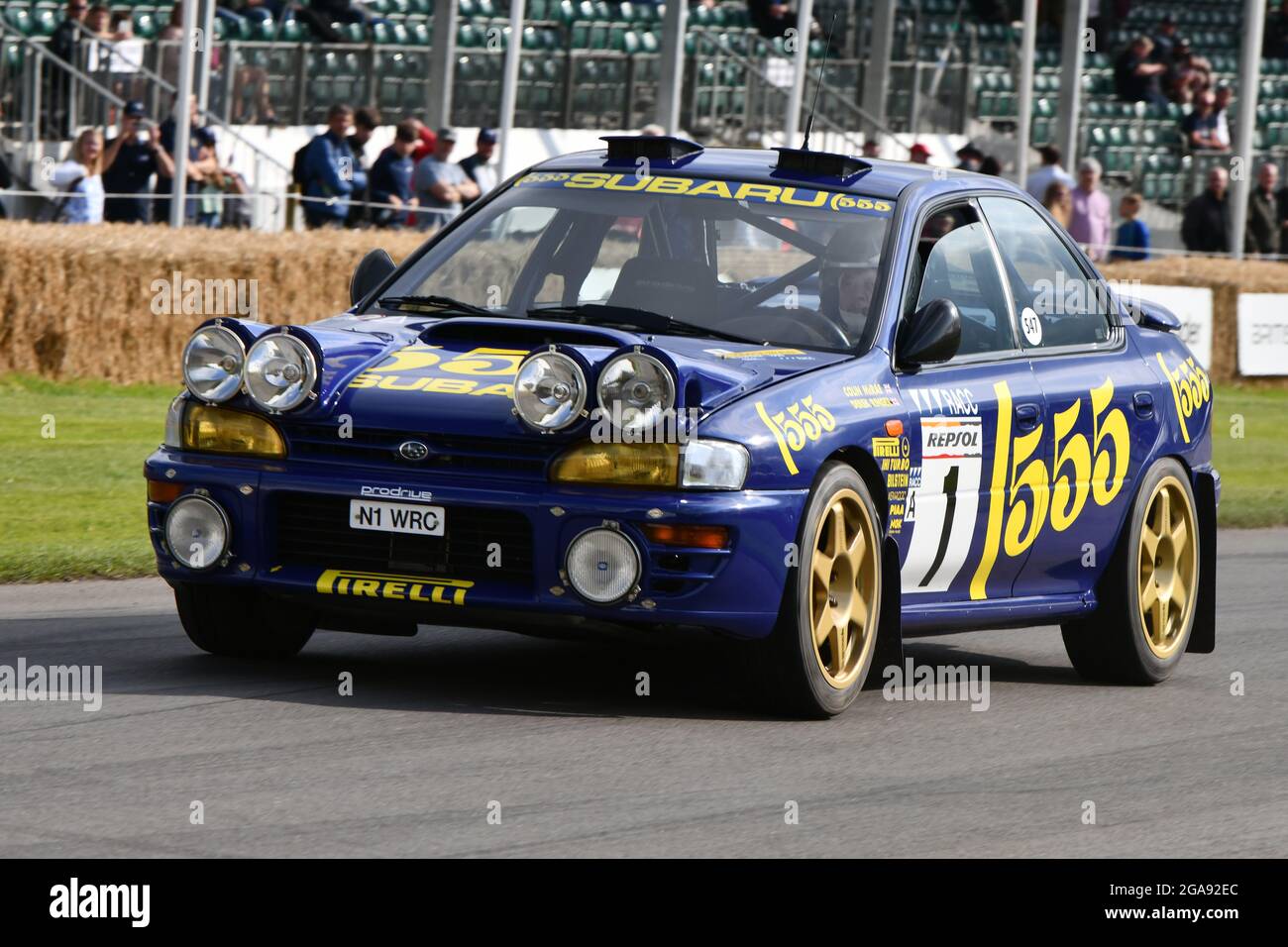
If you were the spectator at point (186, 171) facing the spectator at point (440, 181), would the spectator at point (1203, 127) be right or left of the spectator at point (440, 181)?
left

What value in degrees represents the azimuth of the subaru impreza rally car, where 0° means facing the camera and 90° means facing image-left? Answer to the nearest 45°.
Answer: approximately 45°
